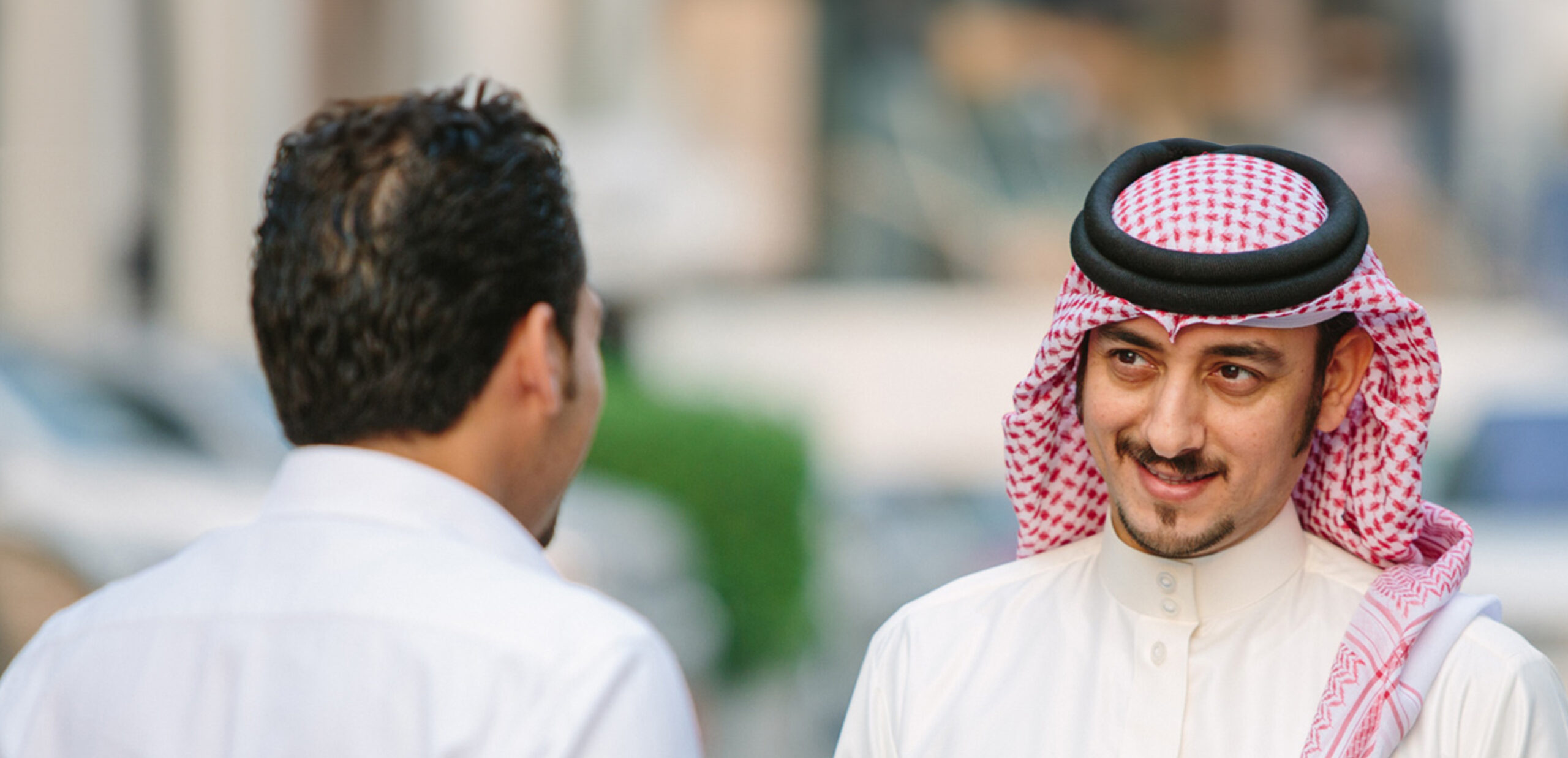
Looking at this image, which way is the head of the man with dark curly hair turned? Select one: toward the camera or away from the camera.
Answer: away from the camera

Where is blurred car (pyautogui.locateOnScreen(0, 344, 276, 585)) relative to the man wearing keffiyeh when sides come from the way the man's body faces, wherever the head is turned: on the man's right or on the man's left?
on the man's right

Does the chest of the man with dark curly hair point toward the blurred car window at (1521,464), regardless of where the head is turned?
yes

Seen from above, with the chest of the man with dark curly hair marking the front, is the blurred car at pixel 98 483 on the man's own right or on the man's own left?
on the man's own left

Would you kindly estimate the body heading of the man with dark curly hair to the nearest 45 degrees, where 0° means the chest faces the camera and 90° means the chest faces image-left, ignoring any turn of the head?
approximately 225°

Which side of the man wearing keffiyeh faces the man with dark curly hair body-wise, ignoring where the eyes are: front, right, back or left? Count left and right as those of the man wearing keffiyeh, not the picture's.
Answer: front

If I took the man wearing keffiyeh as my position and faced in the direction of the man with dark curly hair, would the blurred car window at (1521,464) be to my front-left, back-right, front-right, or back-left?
back-right

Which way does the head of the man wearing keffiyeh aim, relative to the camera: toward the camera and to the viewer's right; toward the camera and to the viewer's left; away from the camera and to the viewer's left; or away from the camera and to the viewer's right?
toward the camera and to the viewer's left

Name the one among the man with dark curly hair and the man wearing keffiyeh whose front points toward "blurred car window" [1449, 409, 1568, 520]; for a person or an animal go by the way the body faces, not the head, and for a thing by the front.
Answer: the man with dark curly hair
